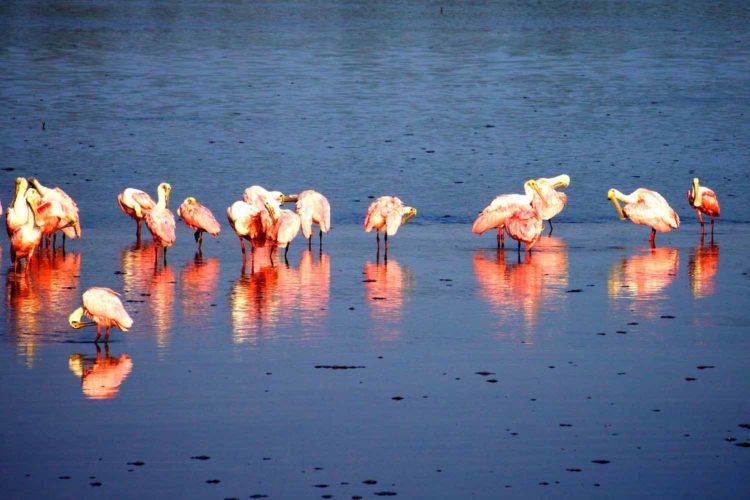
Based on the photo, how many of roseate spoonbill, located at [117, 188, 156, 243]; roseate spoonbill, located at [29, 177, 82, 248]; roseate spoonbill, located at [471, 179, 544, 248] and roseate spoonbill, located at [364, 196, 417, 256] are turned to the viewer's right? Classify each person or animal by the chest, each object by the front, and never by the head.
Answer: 2

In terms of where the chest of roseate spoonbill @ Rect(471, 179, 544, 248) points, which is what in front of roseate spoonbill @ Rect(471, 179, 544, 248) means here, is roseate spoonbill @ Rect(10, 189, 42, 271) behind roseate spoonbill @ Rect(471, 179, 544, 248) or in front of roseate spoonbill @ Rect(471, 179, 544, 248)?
behind

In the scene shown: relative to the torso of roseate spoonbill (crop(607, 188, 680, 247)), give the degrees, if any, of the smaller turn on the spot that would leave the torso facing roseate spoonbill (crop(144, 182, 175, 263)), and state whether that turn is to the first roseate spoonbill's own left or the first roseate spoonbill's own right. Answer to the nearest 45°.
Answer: approximately 45° to the first roseate spoonbill's own left

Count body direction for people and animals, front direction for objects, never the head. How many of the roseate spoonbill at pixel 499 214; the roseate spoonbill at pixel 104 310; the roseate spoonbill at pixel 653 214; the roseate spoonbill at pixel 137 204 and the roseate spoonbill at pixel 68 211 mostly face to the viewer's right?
1

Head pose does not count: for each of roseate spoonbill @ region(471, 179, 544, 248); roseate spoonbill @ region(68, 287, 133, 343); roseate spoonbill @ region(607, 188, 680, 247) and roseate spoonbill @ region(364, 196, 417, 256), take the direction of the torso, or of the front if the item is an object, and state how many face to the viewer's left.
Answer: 2

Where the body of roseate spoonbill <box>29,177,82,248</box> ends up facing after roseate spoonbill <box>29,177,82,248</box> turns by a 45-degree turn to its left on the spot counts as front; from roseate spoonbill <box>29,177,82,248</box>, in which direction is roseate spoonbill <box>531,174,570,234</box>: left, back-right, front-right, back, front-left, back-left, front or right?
back-left

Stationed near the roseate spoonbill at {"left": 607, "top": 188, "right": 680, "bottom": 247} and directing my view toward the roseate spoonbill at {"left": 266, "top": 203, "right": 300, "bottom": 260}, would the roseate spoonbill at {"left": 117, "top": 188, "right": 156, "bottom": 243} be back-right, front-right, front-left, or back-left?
front-right

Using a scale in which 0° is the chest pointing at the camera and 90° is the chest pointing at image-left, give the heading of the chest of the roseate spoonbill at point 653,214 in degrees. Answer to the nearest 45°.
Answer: approximately 90°

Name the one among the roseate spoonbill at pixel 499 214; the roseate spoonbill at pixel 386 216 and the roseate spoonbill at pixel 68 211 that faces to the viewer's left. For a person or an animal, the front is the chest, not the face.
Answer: the roseate spoonbill at pixel 68 211

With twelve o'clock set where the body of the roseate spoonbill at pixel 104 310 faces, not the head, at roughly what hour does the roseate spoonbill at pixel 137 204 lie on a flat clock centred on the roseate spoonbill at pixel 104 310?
the roseate spoonbill at pixel 137 204 is roughly at 3 o'clock from the roseate spoonbill at pixel 104 310.

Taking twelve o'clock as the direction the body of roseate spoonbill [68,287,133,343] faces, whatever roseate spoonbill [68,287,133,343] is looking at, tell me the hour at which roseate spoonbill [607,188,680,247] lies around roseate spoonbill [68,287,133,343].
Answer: roseate spoonbill [607,188,680,247] is roughly at 5 o'clock from roseate spoonbill [68,287,133,343].

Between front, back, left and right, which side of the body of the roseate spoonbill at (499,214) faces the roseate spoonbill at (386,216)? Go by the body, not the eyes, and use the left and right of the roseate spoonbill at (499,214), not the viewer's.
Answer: back

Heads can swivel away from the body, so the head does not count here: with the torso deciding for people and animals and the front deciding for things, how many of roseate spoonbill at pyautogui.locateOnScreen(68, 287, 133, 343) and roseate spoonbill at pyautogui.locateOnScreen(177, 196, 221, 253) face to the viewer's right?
0

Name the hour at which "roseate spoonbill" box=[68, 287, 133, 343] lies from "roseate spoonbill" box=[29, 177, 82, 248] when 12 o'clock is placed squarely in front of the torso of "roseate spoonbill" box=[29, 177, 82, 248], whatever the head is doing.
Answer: "roseate spoonbill" box=[68, 287, 133, 343] is roughly at 9 o'clock from "roseate spoonbill" box=[29, 177, 82, 248].

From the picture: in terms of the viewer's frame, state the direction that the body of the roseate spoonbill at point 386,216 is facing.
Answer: to the viewer's right

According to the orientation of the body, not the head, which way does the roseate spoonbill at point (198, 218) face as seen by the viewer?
to the viewer's left
